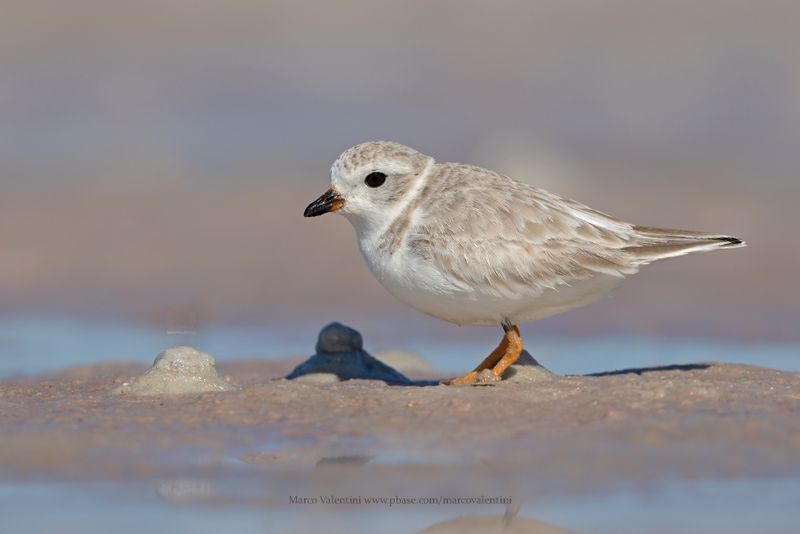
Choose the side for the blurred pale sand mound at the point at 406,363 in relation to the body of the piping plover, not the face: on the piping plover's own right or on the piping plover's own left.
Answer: on the piping plover's own right

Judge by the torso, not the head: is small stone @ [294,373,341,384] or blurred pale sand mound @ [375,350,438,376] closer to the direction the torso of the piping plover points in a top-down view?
the small stone

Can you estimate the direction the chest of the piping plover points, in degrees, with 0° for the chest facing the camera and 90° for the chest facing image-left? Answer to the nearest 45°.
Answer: approximately 90°

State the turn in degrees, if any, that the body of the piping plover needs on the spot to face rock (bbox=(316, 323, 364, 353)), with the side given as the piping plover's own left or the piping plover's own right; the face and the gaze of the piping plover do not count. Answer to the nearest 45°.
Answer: approximately 45° to the piping plover's own right
